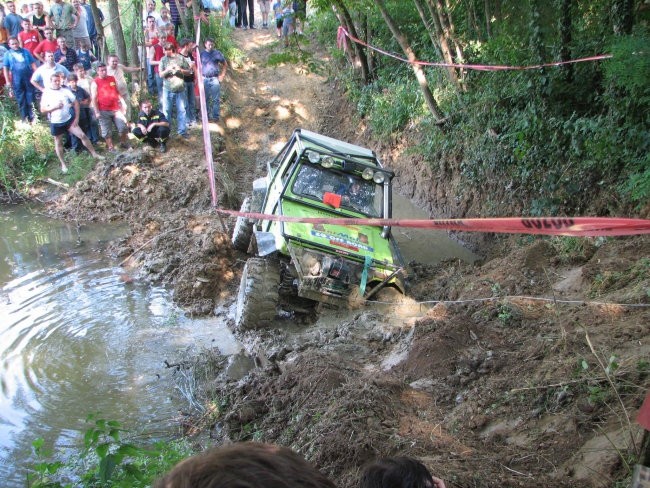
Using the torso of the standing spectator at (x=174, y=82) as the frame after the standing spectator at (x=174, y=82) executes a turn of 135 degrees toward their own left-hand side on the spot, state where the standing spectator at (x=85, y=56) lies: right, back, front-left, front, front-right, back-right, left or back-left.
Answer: left

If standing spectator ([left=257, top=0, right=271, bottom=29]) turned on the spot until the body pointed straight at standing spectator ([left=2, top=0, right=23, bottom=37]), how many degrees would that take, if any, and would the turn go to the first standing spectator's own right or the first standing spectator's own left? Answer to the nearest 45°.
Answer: approximately 45° to the first standing spectator's own right

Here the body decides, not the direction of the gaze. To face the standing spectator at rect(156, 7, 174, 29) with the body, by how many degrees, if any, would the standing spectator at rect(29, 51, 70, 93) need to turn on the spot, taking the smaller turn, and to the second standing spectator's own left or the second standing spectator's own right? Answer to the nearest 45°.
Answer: approximately 90° to the second standing spectator's own left

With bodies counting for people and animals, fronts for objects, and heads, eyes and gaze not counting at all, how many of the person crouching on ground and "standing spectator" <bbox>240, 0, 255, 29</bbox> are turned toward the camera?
2

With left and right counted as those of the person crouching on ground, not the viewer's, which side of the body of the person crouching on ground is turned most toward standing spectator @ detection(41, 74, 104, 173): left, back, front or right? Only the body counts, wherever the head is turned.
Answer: right
